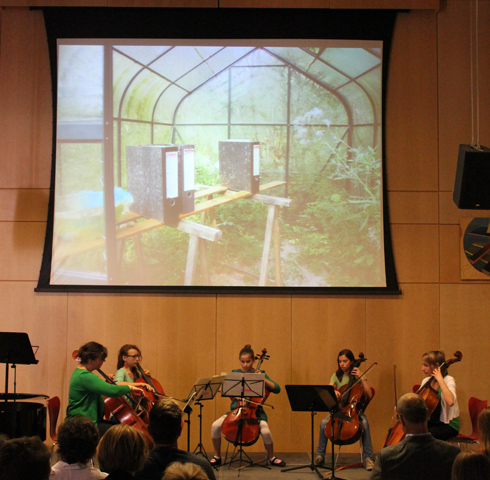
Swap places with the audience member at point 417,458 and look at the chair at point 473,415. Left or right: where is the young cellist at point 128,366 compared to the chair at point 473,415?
left

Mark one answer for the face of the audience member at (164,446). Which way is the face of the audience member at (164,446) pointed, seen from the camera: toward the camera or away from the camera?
away from the camera

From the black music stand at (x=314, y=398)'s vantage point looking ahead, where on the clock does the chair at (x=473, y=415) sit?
The chair is roughly at 2 o'clock from the black music stand.

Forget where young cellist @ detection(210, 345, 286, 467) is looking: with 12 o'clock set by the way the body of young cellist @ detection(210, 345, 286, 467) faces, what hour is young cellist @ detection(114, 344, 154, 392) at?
young cellist @ detection(114, 344, 154, 392) is roughly at 3 o'clock from young cellist @ detection(210, 345, 286, 467).

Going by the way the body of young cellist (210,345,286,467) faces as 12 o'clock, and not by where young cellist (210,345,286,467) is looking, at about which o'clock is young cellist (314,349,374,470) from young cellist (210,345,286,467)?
young cellist (314,349,374,470) is roughly at 9 o'clock from young cellist (210,345,286,467).

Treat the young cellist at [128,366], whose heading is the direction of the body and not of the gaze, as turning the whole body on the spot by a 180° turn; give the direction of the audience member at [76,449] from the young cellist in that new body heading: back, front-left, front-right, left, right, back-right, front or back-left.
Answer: back-left

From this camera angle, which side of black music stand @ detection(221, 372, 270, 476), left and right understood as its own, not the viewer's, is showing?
back

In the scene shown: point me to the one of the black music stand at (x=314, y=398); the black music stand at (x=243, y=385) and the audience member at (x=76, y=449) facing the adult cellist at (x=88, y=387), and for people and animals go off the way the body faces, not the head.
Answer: the audience member

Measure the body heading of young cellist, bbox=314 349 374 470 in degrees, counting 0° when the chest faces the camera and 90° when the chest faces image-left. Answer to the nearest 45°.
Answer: approximately 0°

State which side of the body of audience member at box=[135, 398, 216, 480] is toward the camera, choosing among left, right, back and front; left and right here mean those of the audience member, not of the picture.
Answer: back
